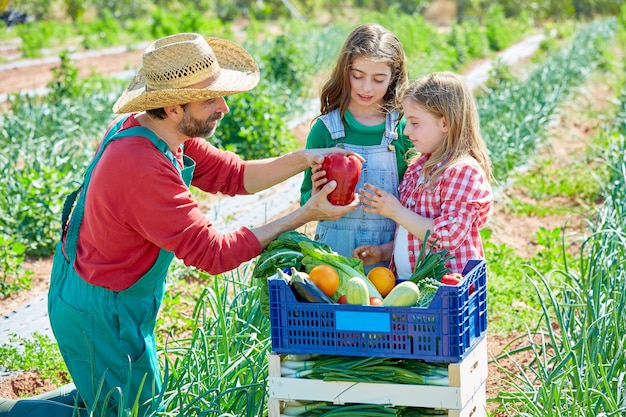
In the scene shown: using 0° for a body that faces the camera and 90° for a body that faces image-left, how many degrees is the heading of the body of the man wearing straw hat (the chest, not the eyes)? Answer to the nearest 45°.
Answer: approximately 270°

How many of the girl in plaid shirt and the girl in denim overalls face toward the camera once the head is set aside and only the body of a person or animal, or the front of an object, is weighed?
1

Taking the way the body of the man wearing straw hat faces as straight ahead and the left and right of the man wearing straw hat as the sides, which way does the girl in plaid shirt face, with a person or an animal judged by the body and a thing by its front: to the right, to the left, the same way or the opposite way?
the opposite way

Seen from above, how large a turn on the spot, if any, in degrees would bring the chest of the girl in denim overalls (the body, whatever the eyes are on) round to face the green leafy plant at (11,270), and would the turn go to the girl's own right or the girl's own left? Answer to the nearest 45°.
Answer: approximately 135° to the girl's own right

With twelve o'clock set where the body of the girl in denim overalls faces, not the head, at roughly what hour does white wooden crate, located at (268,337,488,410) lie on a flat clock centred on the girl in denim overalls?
The white wooden crate is roughly at 12 o'clock from the girl in denim overalls.

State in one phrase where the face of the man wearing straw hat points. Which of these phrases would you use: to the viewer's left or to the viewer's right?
to the viewer's right

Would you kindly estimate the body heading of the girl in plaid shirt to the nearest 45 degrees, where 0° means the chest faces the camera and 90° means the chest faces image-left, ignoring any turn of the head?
approximately 90°
